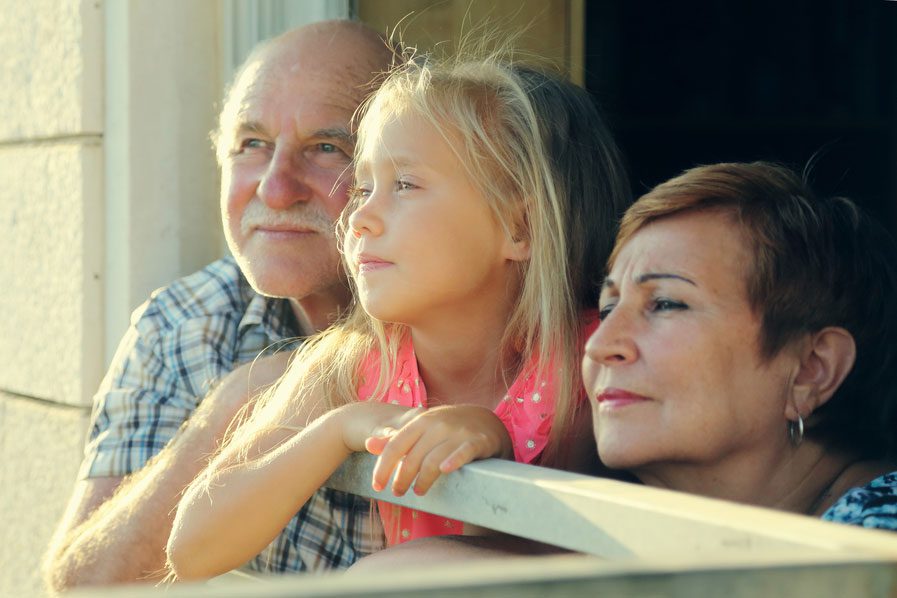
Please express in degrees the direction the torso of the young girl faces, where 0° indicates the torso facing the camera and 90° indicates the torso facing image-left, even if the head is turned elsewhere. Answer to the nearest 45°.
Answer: approximately 45°

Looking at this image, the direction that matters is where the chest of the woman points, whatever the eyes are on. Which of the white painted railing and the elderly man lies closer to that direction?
the white painted railing

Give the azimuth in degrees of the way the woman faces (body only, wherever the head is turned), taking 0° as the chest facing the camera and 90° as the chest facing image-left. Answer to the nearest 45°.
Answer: approximately 45°

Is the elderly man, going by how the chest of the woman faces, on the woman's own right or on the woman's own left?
on the woman's own right
